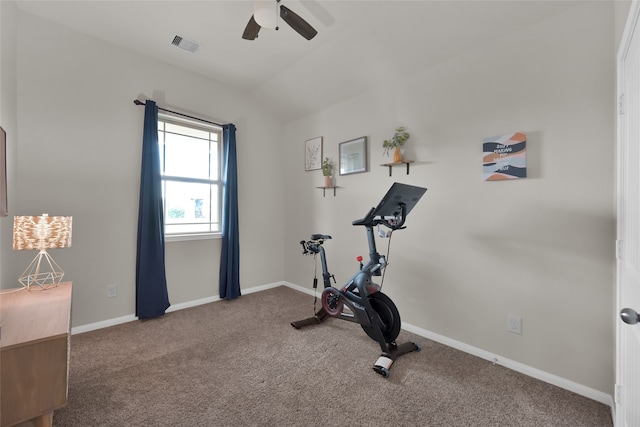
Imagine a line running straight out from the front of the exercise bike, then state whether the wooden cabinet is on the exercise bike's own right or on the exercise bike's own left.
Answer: on the exercise bike's own right

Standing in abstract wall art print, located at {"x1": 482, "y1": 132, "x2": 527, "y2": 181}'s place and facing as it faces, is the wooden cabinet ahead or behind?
ahead

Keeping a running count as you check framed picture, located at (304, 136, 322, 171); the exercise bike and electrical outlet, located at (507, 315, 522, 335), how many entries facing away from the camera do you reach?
0

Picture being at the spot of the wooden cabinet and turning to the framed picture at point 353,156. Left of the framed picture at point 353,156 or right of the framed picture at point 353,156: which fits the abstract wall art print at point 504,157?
right

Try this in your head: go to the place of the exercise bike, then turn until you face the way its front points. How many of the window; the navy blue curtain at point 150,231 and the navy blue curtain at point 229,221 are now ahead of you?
0

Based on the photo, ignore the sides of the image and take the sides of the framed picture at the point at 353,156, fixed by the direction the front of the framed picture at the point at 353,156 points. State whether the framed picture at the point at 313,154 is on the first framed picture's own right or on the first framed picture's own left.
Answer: on the first framed picture's own right

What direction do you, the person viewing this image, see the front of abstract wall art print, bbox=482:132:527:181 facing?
facing the viewer and to the left of the viewer

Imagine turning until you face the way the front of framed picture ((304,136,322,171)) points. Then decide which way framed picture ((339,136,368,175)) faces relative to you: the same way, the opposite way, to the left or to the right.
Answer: the same way

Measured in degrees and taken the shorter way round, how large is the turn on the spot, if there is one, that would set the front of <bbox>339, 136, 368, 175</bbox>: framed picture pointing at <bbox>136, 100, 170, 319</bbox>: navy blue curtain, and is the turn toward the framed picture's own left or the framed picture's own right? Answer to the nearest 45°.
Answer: approximately 45° to the framed picture's own right

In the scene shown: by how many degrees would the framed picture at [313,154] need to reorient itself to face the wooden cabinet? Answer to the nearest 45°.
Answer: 0° — it already faces it

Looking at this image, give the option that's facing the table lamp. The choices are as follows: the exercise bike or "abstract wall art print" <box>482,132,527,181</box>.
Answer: the abstract wall art print

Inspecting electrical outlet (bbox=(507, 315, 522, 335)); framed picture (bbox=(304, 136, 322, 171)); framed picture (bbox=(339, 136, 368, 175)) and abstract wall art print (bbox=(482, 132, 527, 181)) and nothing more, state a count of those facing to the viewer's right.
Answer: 0

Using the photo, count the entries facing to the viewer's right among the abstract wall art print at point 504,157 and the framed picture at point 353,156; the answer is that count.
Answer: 0
